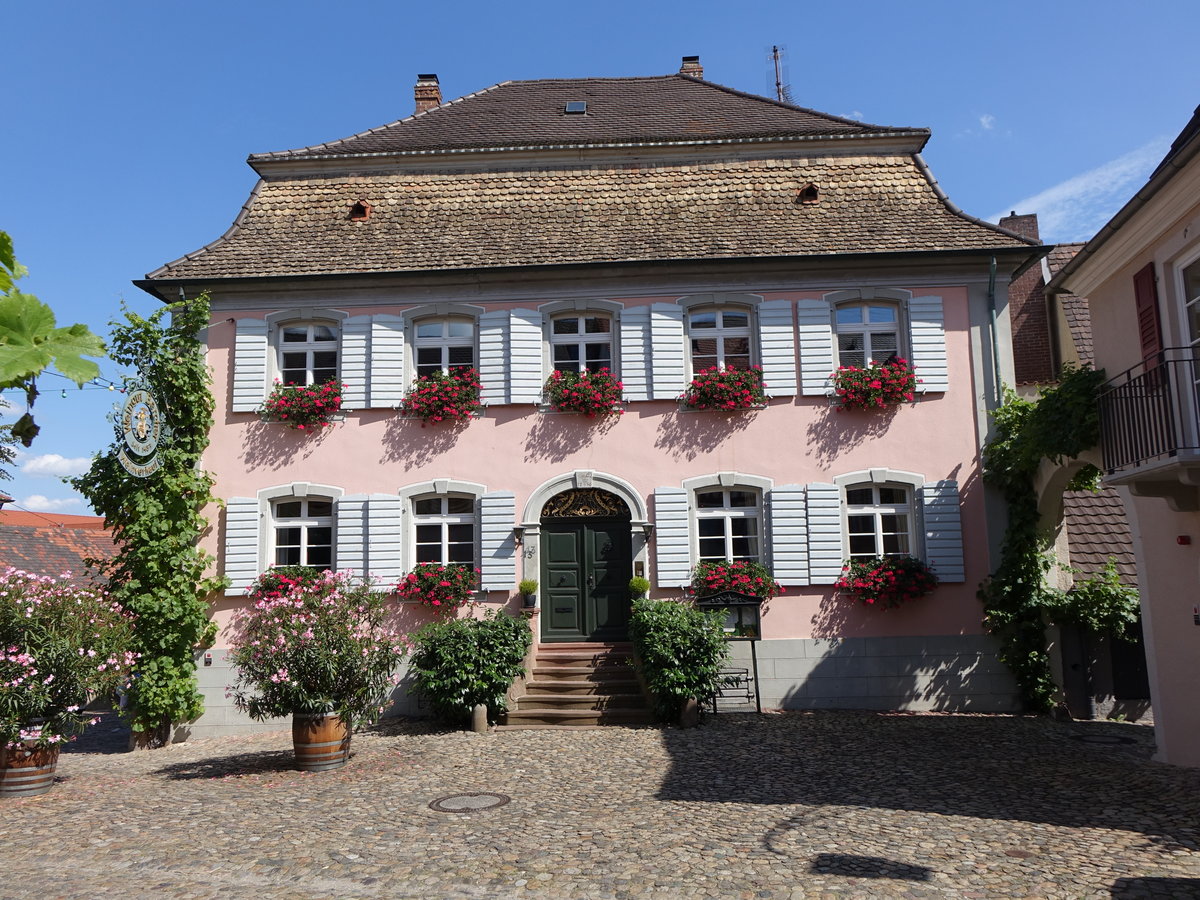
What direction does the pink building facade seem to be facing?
toward the camera

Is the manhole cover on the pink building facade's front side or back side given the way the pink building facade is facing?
on the front side

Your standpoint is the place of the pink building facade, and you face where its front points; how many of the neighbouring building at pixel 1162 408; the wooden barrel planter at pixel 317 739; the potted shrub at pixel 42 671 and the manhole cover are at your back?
0

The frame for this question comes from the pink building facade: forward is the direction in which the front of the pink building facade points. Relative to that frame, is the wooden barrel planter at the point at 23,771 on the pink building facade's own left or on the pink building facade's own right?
on the pink building facade's own right

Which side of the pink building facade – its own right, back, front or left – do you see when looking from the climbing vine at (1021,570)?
left

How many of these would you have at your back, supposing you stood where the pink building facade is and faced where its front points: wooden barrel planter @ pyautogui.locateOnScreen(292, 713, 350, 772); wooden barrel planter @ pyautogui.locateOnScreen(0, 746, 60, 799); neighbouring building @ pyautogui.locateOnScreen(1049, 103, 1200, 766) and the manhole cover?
0

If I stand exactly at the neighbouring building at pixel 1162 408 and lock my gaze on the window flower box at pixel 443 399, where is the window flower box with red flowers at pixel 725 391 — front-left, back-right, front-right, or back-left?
front-right

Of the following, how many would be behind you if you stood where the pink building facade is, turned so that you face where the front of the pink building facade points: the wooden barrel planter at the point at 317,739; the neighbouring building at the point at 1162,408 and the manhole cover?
0

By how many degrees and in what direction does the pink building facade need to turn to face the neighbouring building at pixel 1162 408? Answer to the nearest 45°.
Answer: approximately 45° to its left

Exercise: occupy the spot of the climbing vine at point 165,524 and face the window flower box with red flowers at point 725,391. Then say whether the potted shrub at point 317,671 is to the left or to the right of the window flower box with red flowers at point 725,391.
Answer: right

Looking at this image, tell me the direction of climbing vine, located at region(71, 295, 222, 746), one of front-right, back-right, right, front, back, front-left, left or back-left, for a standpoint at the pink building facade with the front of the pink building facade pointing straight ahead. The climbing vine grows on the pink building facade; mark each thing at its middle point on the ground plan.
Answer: right
